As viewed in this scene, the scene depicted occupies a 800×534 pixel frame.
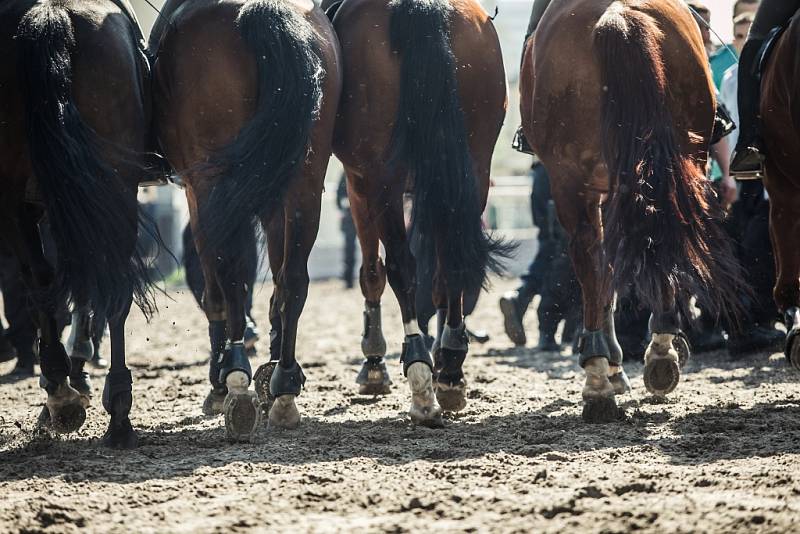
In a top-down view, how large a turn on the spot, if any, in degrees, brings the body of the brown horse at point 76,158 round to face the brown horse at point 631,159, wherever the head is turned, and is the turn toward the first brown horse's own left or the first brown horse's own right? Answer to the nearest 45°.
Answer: approximately 90° to the first brown horse's own right

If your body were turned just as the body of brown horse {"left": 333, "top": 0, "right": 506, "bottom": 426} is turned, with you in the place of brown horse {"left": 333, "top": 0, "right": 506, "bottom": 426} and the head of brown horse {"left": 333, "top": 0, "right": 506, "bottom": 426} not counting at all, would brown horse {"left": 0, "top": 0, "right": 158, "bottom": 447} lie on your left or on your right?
on your left

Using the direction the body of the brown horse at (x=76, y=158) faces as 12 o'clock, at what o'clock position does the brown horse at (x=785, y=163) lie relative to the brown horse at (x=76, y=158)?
the brown horse at (x=785, y=163) is roughly at 3 o'clock from the brown horse at (x=76, y=158).

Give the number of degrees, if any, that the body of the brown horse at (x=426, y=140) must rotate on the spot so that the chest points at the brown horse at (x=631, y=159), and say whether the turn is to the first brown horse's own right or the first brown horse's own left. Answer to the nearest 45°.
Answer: approximately 90° to the first brown horse's own right

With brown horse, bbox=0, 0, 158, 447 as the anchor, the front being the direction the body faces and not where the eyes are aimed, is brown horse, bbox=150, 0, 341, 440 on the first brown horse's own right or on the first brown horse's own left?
on the first brown horse's own right

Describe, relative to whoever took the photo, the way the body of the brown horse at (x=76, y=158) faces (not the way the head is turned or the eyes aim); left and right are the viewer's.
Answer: facing away from the viewer

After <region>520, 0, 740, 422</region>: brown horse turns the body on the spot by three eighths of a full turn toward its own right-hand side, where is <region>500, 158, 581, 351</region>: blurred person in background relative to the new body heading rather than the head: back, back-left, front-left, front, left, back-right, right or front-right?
back-left

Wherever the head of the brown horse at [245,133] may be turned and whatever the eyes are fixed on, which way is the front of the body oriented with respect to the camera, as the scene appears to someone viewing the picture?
away from the camera

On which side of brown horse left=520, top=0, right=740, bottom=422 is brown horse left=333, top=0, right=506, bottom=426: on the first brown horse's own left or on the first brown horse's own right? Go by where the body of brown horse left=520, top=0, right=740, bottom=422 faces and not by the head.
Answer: on the first brown horse's own left

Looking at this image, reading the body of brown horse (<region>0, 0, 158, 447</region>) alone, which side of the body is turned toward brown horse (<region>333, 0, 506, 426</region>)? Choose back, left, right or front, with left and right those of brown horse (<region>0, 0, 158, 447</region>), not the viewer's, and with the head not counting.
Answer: right

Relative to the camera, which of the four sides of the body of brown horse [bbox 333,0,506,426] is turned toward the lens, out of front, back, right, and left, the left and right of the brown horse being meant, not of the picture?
back

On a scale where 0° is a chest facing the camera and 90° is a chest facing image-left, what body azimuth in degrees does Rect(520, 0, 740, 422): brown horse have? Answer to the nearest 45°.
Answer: approximately 180°
